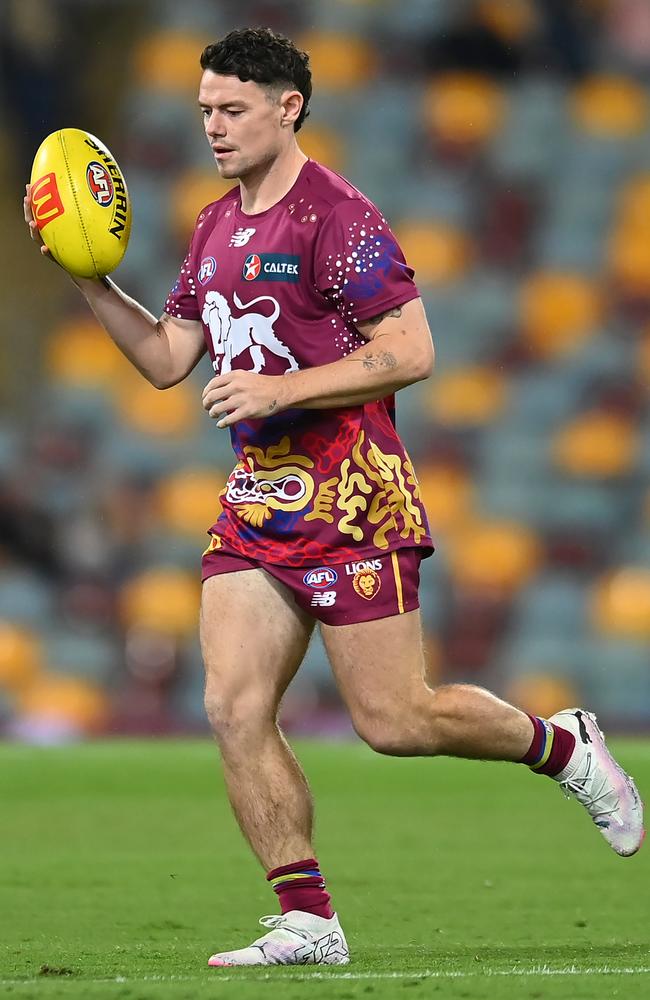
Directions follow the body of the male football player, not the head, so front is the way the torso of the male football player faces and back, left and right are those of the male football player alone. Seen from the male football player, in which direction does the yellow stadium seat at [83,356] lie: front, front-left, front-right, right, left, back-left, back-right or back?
back-right

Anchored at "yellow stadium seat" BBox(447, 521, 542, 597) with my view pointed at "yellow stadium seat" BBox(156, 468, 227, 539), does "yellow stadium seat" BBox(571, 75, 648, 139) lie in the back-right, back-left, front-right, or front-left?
back-right

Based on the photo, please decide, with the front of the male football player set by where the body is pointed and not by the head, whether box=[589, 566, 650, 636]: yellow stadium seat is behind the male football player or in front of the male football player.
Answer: behind

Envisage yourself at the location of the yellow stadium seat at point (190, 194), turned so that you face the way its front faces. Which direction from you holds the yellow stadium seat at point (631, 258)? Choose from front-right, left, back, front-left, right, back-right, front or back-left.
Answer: left

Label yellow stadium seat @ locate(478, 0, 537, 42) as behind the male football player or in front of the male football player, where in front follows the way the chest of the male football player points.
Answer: behind

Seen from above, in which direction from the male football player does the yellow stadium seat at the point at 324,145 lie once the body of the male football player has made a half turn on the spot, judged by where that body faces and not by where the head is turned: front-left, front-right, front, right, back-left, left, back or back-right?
front-left

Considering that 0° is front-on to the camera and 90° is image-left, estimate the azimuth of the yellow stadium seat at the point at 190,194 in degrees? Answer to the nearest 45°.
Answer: approximately 0°

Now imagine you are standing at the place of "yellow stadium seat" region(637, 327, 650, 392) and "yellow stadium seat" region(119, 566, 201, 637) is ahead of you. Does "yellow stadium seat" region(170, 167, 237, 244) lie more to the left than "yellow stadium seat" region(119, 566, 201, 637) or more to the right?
right

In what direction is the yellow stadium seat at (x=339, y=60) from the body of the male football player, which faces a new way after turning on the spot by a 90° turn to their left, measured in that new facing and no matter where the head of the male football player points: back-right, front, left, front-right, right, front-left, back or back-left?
back-left

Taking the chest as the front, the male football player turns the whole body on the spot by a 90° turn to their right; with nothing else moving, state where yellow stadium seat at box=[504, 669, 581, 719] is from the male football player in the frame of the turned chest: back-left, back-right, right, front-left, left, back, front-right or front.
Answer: front-right

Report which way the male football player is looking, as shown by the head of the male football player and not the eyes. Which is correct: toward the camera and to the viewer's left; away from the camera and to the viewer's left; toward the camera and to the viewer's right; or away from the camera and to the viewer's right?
toward the camera and to the viewer's left

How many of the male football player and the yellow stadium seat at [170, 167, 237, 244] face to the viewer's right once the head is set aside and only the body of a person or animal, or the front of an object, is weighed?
0
